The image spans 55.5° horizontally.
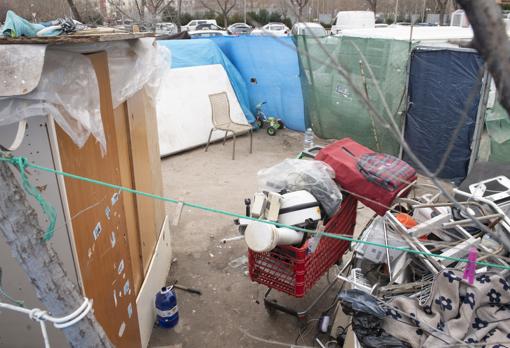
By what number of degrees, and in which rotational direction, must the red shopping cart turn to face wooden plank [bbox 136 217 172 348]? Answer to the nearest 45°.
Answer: approximately 45° to its right

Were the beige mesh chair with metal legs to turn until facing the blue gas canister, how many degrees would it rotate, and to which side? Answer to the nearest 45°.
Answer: approximately 45° to its right

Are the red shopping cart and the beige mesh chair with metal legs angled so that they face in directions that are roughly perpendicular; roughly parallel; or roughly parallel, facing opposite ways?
roughly perpendicular
